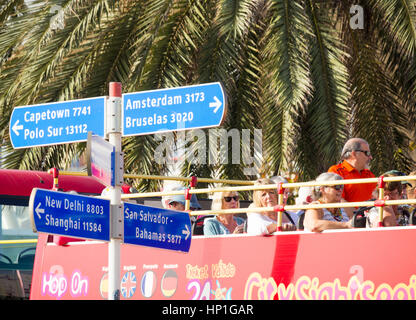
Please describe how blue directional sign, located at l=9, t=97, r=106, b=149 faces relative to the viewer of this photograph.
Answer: facing the viewer and to the left of the viewer

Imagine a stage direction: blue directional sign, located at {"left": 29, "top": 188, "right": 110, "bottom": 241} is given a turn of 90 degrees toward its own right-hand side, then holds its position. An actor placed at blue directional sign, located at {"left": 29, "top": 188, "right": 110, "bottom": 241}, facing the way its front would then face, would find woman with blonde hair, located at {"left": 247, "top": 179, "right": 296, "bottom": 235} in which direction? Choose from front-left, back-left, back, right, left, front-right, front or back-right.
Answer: back

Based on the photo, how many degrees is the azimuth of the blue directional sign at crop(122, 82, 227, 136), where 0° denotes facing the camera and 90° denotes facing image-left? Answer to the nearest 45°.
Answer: approximately 45°

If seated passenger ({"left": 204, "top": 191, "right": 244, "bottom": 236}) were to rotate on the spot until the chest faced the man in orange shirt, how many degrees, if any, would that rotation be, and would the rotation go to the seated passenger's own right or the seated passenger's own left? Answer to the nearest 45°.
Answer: approximately 45° to the seated passenger's own left

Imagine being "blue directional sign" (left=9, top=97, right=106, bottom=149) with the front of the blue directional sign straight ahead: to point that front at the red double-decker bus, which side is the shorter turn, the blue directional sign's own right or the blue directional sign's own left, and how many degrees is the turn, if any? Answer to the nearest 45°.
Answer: approximately 135° to the blue directional sign's own right

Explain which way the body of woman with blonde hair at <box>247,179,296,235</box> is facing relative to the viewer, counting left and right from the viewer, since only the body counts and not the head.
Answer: facing the viewer and to the right of the viewer

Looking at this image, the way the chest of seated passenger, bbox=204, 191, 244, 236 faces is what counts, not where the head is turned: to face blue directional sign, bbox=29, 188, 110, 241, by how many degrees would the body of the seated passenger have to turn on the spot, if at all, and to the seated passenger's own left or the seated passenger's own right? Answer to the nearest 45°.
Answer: approximately 45° to the seated passenger's own right

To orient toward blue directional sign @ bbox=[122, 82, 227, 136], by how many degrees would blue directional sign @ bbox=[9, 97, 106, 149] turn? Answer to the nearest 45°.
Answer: approximately 90° to its left
